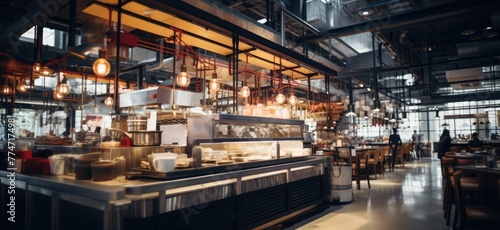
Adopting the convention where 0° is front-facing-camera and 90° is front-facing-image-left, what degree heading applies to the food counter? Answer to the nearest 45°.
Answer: approximately 315°

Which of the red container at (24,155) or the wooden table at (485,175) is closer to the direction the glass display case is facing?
the wooden table

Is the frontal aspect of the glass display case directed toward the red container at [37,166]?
no

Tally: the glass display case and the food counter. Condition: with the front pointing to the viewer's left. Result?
0

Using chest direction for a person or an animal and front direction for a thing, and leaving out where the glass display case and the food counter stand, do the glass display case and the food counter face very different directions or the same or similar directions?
same or similar directions

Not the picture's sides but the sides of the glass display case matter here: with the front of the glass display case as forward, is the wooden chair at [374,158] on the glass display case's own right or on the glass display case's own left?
on the glass display case's own left

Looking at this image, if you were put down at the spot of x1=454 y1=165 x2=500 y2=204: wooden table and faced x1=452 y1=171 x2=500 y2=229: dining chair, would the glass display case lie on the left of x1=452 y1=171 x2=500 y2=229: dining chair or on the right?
right

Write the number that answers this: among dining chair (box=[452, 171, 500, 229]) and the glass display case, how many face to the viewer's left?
0

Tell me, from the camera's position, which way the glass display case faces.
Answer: facing the viewer and to the right of the viewer

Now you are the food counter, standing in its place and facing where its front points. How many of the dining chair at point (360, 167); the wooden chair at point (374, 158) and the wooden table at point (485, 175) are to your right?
0
